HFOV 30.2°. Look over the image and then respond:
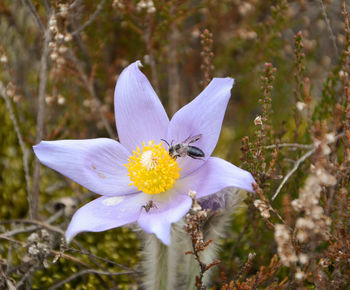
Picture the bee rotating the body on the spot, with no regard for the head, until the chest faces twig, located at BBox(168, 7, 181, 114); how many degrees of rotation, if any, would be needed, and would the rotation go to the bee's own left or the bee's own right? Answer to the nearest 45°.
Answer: approximately 90° to the bee's own right

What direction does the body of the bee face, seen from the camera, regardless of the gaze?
to the viewer's left
